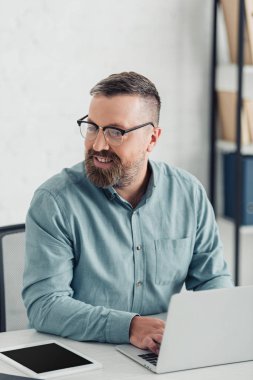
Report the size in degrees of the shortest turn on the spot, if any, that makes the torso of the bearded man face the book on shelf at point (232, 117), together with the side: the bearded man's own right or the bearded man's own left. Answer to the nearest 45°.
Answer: approximately 180°

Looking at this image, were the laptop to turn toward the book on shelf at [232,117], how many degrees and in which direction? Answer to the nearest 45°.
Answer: approximately 45° to its right

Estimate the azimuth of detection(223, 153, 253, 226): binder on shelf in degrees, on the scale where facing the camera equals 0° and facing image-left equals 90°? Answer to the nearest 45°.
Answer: approximately 0°

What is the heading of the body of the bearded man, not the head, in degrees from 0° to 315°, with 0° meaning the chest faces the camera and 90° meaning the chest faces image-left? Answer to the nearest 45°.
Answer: approximately 0°

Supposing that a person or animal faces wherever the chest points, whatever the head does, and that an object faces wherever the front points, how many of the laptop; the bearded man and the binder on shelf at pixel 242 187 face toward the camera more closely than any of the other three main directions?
2

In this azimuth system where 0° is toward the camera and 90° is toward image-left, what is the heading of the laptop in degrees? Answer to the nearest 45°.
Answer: approximately 135°
